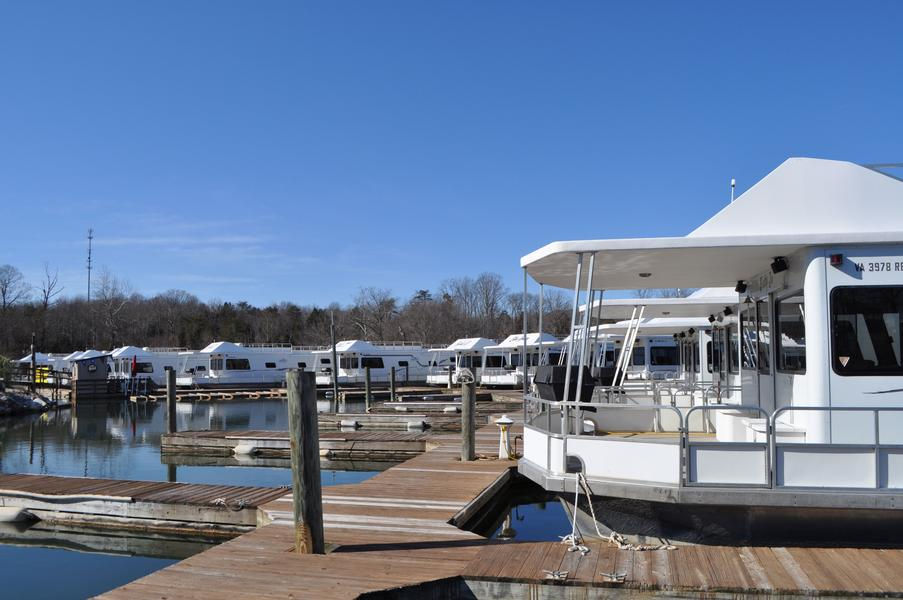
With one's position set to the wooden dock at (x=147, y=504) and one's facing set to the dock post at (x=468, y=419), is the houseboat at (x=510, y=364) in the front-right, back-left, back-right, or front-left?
front-left

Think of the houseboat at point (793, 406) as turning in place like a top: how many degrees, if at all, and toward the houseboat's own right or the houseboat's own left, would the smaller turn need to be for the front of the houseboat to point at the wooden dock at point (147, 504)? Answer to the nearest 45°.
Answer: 0° — it already faces it

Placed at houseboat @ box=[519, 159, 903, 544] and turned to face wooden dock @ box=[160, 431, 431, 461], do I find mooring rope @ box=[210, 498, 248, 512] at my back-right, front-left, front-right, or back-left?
front-left

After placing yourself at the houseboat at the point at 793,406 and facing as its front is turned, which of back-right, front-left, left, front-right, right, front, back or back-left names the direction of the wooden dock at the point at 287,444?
front-right

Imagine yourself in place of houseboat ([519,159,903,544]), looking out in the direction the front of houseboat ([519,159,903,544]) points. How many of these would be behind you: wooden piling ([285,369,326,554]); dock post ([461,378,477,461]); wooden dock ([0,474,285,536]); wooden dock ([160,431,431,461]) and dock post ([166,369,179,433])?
0

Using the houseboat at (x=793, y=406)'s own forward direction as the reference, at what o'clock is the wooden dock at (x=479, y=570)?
The wooden dock is roughly at 11 o'clock from the houseboat.

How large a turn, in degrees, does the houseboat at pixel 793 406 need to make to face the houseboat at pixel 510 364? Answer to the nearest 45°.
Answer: approximately 90° to its right

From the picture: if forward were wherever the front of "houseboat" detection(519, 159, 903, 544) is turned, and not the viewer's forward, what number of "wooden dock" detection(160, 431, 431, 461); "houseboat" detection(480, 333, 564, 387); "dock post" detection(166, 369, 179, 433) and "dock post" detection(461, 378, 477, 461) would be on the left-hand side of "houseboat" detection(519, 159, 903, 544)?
0

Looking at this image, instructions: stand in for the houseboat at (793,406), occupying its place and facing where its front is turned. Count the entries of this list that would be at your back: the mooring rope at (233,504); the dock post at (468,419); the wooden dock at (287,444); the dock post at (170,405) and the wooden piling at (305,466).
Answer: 0

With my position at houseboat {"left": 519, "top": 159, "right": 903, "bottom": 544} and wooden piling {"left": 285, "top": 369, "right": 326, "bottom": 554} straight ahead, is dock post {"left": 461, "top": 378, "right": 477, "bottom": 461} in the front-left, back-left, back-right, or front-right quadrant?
front-right

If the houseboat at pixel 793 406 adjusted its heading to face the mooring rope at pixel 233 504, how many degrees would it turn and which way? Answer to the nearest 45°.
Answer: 0° — it already faces it

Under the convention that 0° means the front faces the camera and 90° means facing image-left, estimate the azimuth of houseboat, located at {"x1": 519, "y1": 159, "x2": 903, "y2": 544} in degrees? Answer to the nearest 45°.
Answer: approximately 90°

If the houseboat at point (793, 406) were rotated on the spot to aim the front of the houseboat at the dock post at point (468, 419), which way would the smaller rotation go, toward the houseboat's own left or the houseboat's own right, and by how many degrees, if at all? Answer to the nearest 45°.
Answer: approximately 45° to the houseboat's own right

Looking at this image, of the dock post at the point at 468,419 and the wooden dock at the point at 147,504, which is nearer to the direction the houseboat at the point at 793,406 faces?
the wooden dock

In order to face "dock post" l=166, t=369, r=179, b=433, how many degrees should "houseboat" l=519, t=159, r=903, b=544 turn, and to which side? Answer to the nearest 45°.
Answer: approximately 45° to its right

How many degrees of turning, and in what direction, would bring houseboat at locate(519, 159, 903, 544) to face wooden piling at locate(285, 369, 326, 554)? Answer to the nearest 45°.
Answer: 0° — it already faces it

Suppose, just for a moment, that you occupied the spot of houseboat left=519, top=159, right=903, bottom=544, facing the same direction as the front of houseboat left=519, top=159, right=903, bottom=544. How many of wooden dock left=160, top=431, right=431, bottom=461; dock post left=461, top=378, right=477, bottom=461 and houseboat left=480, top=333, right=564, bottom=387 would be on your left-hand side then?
0
